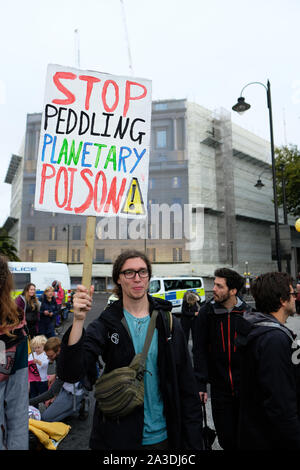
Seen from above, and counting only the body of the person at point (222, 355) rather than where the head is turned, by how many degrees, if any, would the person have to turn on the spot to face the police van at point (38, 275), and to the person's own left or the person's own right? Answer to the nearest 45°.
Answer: approximately 135° to the person's own right

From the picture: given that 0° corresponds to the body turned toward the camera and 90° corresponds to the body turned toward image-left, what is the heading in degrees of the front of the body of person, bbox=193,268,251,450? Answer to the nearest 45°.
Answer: approximately 0°

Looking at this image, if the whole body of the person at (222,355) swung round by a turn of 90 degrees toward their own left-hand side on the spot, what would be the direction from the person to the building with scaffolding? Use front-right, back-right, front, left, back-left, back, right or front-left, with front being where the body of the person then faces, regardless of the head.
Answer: left
